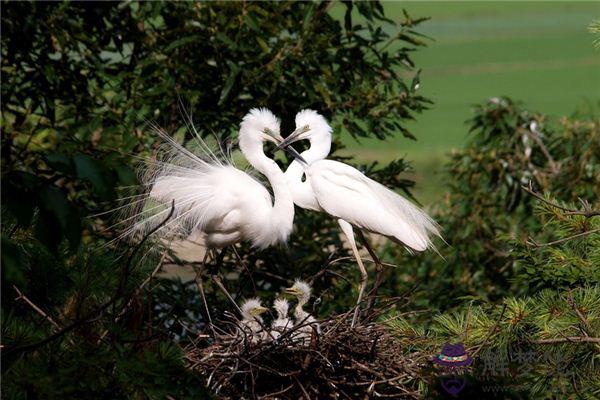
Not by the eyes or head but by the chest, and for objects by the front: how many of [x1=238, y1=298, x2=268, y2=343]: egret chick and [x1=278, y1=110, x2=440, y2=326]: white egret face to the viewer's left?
1

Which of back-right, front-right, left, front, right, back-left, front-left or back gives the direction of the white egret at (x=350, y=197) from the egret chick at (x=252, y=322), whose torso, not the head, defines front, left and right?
front-left

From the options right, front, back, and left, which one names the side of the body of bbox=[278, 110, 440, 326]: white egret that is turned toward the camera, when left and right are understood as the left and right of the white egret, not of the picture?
left

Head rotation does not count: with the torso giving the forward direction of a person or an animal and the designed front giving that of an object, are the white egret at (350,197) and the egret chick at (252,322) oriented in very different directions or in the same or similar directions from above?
very different directions
